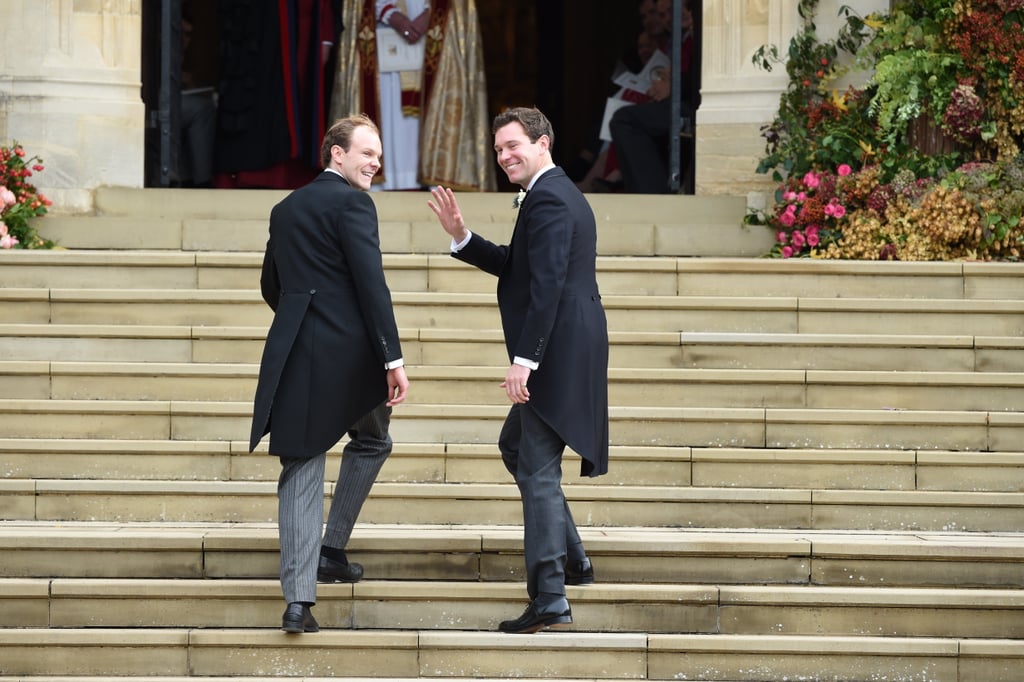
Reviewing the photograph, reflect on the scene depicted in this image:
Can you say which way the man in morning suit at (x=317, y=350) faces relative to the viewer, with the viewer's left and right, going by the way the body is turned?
facing away from the viewer and to the right of the viewer

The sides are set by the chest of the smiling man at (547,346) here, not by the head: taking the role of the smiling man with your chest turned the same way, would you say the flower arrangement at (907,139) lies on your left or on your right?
on your right

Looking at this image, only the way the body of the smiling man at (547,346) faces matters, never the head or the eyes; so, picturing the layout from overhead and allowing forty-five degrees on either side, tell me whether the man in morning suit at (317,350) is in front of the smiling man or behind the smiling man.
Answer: in front

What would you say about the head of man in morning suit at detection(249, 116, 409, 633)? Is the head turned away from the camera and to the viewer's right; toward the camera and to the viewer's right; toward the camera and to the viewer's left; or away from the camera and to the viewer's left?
toward the camera and to the viewer's right

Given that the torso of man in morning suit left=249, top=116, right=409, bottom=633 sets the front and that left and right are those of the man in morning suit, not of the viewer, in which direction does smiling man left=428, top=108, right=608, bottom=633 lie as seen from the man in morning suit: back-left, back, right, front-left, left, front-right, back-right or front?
front-right

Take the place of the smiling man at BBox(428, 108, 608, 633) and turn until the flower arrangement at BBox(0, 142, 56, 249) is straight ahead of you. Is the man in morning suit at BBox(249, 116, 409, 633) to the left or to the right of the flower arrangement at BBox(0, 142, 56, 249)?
left

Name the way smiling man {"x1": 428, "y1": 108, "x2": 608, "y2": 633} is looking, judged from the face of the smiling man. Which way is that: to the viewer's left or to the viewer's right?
to the viewer's left

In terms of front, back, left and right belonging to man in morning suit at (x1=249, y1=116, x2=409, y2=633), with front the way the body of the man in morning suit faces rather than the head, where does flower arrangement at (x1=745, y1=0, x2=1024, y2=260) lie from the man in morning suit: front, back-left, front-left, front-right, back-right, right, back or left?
front

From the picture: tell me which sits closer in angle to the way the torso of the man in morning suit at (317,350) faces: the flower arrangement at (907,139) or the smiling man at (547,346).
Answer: the flower arrangement
